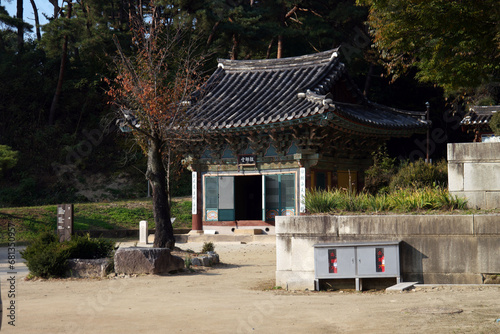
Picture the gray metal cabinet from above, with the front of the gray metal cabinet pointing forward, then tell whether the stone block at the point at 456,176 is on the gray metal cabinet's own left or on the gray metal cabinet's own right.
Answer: on the gray metal cabinet's own left

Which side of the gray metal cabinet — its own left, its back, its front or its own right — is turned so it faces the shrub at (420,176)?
back

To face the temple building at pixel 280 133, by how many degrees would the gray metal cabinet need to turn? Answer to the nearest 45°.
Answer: approximately 180°

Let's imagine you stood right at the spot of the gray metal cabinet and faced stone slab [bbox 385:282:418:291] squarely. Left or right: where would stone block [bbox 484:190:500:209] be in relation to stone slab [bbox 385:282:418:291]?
left

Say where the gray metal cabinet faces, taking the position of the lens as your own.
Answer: facing the viewer

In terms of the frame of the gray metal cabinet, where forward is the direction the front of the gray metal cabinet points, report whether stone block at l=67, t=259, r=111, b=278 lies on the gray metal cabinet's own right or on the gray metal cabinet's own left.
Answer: on the gray metal cabinet's own right

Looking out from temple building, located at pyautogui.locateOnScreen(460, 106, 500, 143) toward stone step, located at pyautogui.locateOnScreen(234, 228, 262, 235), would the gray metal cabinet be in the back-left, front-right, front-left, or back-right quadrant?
front-left

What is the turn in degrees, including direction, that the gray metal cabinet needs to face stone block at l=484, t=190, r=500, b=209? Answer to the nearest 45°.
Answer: approximately 90° to its left

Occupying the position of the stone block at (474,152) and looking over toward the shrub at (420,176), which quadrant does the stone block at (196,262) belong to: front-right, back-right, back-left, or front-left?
front-left

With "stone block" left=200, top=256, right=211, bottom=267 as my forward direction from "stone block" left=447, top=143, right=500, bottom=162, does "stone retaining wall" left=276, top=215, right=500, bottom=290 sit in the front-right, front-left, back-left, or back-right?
front-left

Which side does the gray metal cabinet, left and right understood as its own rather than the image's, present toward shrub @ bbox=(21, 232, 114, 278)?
right

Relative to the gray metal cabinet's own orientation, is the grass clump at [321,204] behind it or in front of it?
behind

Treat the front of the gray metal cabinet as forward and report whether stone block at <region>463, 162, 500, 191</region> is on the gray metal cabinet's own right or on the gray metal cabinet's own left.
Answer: on the gray metal cabinet's own left

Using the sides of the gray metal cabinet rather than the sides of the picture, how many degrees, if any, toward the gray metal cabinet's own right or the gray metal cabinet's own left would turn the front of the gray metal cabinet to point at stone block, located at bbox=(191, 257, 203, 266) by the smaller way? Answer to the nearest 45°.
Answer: approximately 135° to the gray metal cabinet's own right

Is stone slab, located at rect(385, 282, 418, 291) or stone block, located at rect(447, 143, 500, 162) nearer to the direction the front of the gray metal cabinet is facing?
the stone slab

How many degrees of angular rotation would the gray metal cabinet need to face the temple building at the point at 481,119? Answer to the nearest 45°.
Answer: approximately 180°
